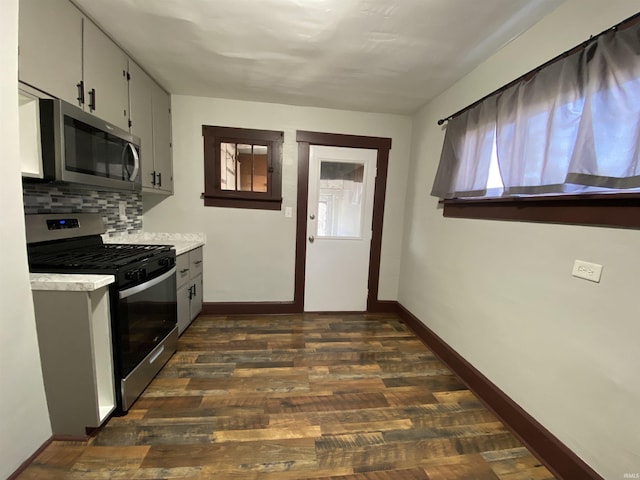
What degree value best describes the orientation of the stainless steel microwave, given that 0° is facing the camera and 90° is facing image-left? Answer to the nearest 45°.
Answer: approximately 315°

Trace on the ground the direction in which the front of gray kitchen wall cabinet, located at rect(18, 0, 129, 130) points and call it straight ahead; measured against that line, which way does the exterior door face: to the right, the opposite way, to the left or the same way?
to the right

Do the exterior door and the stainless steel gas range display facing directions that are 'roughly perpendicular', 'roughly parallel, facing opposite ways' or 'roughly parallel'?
roughly perpendicular

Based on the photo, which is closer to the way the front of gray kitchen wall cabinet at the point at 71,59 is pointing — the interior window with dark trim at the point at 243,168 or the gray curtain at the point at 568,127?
the gray curtain

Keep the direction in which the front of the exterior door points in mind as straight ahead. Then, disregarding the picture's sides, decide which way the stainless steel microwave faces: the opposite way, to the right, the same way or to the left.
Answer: to the left

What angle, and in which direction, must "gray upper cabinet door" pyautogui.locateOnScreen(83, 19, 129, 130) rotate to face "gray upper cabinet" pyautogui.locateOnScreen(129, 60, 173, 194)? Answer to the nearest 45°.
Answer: approximately 90° to its left

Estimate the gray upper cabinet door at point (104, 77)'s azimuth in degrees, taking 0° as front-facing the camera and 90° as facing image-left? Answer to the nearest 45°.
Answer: approximately 315°

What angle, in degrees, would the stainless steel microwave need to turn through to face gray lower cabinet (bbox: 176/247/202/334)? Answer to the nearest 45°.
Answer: approximately 90° to its left

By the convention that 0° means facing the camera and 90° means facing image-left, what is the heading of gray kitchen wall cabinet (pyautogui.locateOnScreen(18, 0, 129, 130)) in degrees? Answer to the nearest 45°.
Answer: approximately 315°

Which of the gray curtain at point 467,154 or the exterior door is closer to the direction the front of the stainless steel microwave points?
the gray curtain
